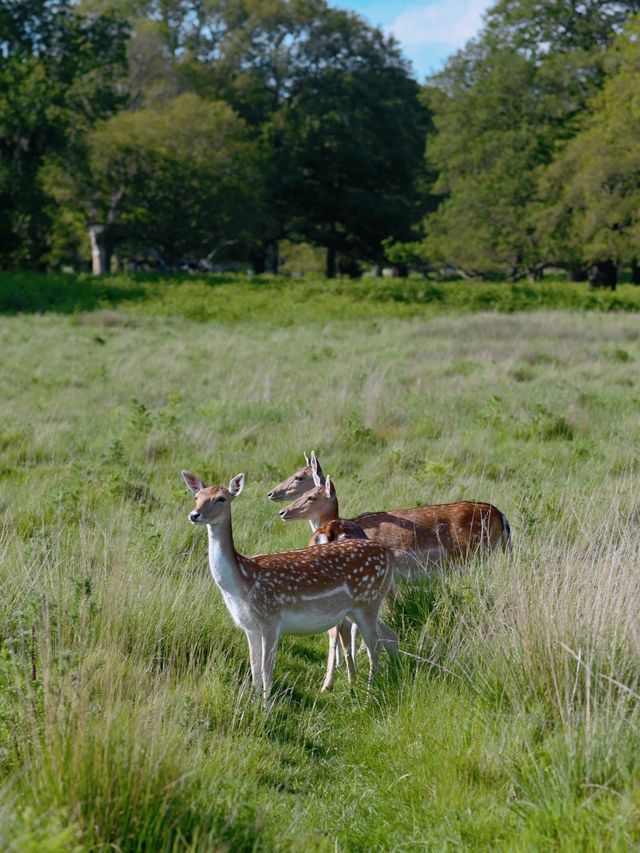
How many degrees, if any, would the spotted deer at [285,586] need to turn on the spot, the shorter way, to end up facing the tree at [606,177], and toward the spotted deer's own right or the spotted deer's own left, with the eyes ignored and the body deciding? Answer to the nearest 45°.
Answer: approximately 135° to the spotted deer's own right

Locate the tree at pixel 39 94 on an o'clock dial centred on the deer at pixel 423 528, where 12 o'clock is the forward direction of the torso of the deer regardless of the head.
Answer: The tree is roughly at 2 o'clock from the deer.

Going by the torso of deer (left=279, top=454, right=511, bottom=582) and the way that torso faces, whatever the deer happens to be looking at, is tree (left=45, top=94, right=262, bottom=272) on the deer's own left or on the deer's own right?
on the deer's own right

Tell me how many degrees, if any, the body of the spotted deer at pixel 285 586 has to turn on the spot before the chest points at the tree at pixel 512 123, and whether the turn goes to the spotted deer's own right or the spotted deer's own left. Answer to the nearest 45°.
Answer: approximately 135° to the spotted deer's own right

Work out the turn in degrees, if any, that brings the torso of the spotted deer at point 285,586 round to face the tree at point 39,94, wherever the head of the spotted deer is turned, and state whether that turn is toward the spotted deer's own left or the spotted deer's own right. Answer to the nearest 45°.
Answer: approximately 135° to the spotted deer's own right

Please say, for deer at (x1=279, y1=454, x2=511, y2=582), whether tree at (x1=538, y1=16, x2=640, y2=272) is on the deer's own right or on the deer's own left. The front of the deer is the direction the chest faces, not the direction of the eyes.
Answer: on the deer's own right

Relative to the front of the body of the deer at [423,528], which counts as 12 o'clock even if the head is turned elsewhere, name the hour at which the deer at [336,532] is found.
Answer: the deer at [336,532] is roughly at 11 o'clock from the deer at [423,528].

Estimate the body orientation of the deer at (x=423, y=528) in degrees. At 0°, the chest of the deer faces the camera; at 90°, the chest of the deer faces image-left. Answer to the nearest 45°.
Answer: approximately 90°

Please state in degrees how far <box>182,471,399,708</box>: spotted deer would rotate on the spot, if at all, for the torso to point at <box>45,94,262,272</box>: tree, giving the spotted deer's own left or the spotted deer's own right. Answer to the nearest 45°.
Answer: approximately 135° to the spotted deer's own right

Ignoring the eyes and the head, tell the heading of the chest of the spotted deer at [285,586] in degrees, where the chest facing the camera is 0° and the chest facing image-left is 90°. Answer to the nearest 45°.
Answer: approximately 45°
